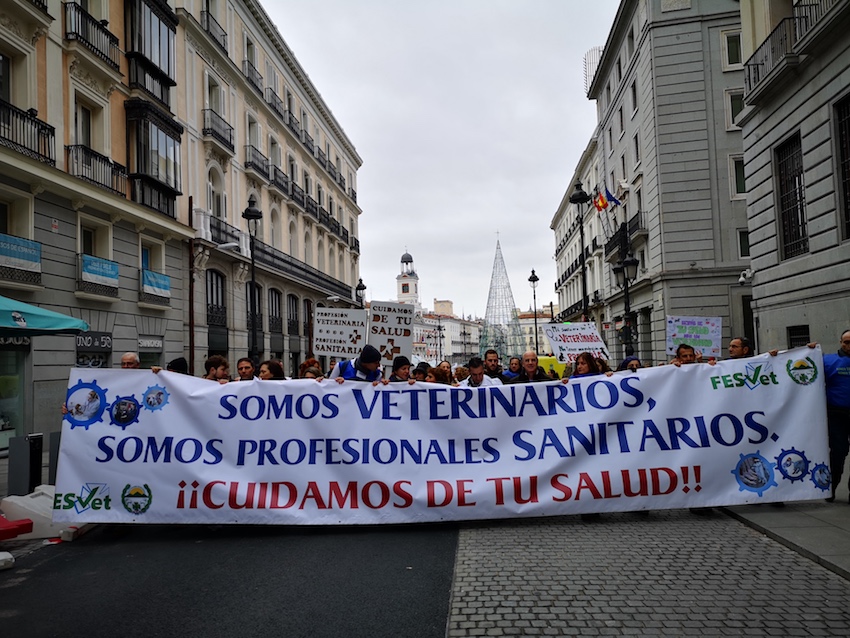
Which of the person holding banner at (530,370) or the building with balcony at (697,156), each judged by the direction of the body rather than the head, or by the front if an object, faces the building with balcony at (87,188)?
the building with balcony at (697,156)

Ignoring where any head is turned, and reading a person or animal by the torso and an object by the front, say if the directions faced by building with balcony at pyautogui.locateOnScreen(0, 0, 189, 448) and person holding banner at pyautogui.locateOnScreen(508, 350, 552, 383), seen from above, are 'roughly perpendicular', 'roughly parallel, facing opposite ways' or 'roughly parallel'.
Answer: roughly perpendicular

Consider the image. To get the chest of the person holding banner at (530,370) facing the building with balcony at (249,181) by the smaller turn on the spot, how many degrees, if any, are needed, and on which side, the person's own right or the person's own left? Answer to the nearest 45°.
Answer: approximately 135° to the person's own right

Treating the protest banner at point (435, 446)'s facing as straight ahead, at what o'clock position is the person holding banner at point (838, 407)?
The person holding banner is roughly at 9 o'clock from the protest banner.

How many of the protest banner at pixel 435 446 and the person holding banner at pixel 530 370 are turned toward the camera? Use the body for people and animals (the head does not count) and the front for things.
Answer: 2

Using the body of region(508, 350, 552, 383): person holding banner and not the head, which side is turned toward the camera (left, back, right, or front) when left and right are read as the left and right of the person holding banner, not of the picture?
front

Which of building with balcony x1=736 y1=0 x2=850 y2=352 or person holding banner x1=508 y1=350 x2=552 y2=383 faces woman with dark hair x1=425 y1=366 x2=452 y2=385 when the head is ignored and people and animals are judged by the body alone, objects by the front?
the building with balcony

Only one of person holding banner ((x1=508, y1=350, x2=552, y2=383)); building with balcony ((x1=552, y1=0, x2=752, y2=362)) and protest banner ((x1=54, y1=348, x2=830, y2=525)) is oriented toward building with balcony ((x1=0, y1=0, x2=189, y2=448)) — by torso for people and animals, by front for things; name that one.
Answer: building with balcony ((x1=552, y1=0, x2=752, y2=362))

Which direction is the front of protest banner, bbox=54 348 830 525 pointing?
toward the camera

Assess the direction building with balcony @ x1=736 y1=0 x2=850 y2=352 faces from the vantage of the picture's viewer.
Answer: facing the viewer and to the left of the viewer

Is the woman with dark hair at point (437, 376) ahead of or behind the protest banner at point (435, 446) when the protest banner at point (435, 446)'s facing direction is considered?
behind

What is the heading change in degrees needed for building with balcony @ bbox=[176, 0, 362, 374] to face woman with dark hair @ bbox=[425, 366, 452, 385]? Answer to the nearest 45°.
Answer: approximately 45° to its right

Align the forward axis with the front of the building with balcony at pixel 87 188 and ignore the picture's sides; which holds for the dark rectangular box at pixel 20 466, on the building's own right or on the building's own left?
on the building's own right

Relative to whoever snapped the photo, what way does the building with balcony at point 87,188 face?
facing the viewer and to the right of the viewer

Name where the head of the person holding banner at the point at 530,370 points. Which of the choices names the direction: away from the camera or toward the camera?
toward the camera
